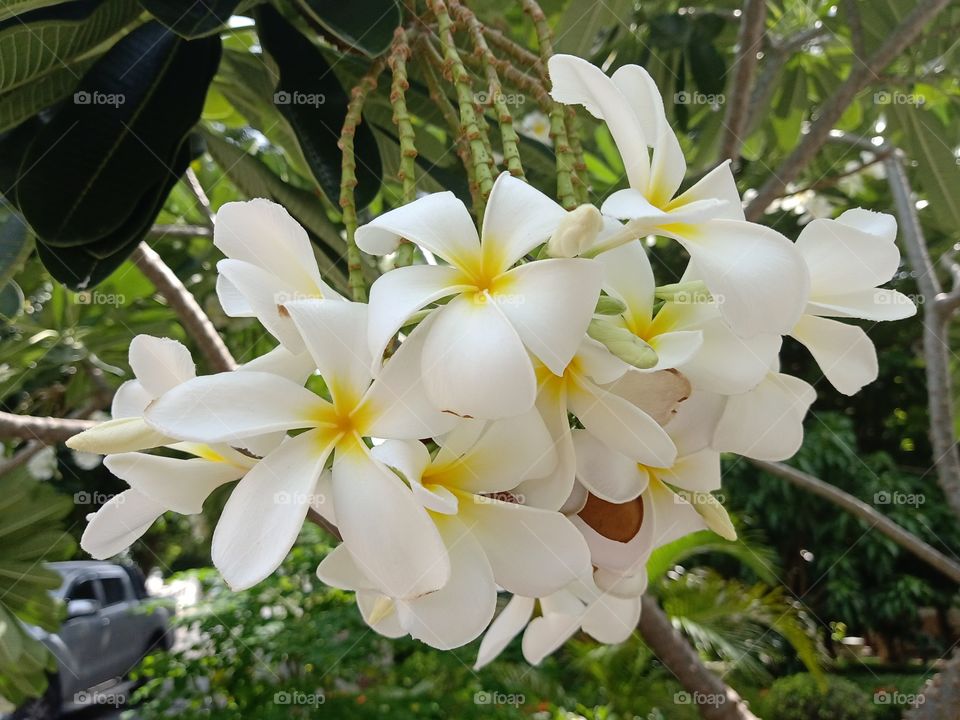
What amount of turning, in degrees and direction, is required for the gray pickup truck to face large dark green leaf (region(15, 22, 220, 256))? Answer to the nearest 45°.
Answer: approximately 45° to its left

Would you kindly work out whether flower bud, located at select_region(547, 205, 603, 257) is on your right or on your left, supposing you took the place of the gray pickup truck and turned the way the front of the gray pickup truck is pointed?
on your left

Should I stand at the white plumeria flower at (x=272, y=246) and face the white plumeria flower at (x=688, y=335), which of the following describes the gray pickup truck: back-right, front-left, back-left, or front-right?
back-left

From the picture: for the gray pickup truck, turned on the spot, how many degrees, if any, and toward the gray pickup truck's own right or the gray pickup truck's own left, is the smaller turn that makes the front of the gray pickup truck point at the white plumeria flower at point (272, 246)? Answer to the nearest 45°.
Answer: approximately 45° to the gray pickup truck's own left

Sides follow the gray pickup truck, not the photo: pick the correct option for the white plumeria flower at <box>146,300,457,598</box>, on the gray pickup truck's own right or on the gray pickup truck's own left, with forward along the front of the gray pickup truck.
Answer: on the gray pickup truck's own left

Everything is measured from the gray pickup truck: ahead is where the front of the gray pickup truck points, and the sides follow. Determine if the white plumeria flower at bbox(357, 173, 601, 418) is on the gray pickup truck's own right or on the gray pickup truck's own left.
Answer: on the gray pickup truck's own left
